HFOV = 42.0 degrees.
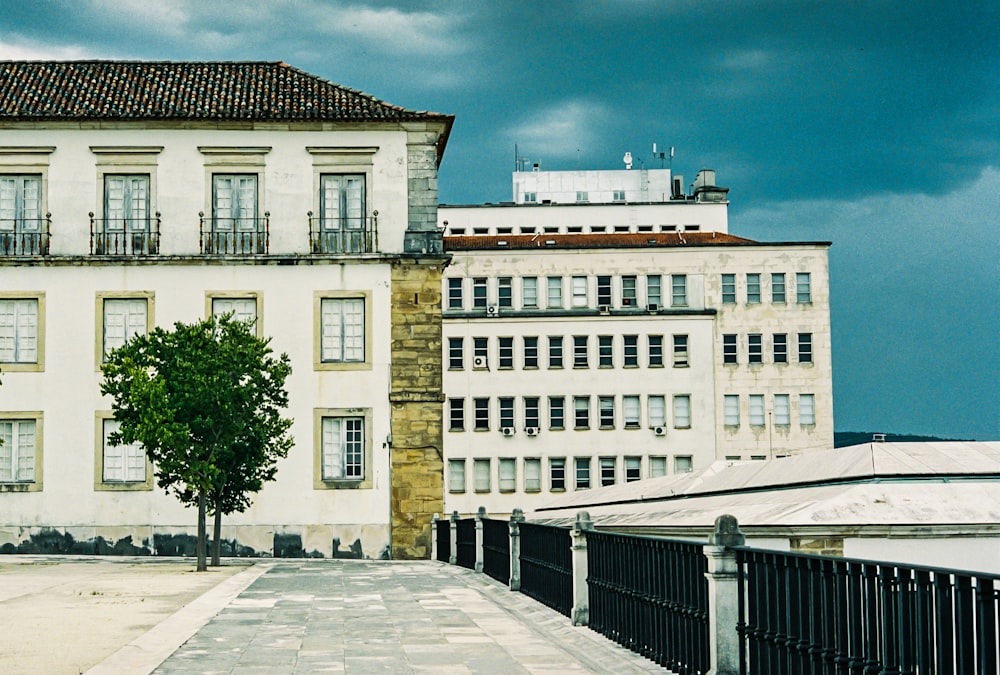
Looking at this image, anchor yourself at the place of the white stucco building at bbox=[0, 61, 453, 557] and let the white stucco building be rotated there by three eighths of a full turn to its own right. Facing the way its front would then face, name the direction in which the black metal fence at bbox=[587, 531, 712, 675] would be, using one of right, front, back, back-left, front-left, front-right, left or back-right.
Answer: back-left

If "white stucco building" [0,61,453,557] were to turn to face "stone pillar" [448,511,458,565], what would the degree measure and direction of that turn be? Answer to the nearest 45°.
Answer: approximately 45° to its left

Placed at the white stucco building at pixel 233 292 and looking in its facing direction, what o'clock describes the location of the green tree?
The green tree is roughly at 12 o'clock from the white stucco building.

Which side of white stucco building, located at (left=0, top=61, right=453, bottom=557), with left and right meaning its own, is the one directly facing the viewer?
front

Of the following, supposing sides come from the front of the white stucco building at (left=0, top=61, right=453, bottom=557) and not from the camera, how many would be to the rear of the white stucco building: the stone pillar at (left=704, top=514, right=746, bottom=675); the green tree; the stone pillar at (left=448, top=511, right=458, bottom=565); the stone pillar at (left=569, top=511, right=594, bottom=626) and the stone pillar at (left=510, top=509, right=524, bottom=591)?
0

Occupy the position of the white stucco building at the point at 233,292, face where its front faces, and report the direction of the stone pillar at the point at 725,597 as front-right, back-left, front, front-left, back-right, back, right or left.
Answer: front

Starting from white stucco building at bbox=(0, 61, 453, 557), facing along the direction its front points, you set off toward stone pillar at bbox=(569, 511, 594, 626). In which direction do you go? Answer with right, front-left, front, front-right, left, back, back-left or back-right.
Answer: front

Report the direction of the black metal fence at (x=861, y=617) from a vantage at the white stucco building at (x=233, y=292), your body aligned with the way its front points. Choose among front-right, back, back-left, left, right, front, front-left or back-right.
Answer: front
